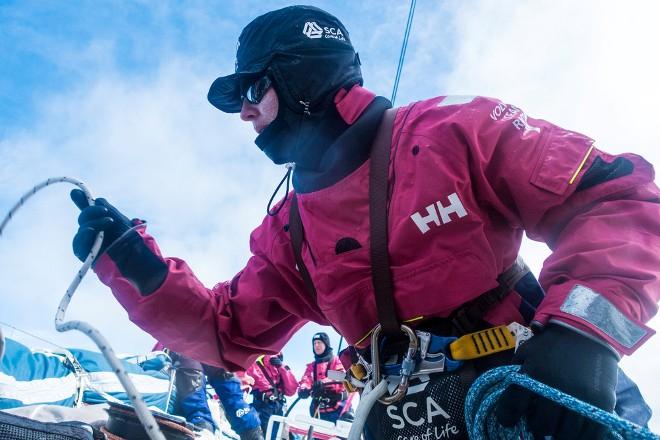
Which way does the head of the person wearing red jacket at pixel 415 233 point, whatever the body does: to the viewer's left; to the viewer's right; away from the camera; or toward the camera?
to the viewer's left

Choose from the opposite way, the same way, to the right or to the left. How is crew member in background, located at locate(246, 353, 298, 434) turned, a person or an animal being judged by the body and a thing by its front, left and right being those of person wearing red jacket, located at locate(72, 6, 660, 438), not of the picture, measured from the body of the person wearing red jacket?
to the left

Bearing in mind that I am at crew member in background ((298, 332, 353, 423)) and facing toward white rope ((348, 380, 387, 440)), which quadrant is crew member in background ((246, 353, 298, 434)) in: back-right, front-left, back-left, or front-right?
back-right

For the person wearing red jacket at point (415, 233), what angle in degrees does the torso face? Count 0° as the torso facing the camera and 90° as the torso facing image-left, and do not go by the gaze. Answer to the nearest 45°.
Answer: approximately 45°
